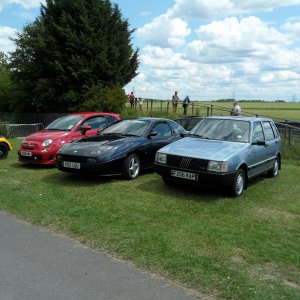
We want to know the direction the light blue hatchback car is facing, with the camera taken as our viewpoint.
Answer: facing the viewer and to the left of the viewer

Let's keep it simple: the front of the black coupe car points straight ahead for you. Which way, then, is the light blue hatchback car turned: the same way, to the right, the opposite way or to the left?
the same way

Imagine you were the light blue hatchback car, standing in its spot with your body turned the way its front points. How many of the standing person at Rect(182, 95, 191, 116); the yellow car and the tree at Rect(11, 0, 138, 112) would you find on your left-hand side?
0

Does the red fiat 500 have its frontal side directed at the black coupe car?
no

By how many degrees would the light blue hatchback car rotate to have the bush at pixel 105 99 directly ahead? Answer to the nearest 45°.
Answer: approximately 90° to its right

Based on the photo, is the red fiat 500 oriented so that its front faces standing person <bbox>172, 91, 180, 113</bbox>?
no

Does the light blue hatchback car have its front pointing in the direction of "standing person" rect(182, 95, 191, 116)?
no

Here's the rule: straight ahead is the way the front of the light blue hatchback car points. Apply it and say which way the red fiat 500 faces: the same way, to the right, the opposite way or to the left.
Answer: the same way

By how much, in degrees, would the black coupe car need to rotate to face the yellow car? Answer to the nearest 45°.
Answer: approximately 90° to its right

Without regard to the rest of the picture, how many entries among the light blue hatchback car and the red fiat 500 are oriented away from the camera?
0

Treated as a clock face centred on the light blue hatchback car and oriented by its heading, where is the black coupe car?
The black coupe car is roughly at 2 o'clock from the light blue hatchback car.
